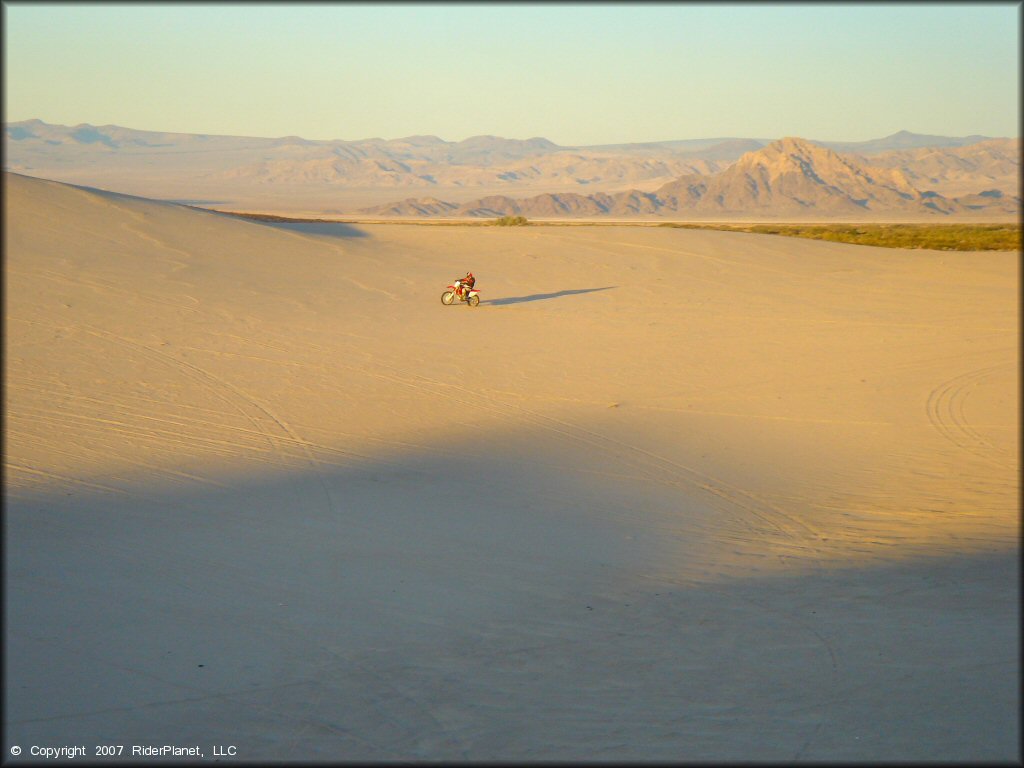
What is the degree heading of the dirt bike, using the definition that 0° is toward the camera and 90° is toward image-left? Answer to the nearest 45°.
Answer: approximately 90°
